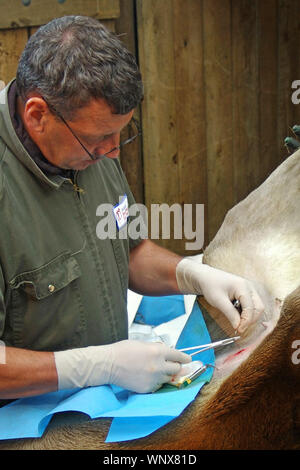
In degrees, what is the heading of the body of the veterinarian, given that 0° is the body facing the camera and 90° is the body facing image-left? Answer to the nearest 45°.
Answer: approximately 315°
